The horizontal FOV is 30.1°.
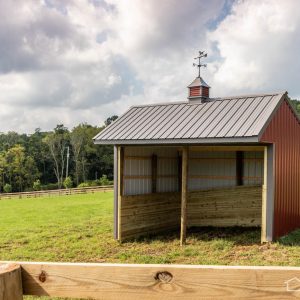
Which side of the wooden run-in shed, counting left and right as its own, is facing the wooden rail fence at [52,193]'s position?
right

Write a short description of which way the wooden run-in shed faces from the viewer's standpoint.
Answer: facing the viewer and to the left of the viewer

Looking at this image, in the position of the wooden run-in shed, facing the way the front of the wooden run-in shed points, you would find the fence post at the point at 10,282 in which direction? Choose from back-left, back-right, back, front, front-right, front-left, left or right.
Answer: front-left

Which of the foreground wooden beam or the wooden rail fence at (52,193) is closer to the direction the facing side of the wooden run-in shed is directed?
the foreground wooden beam

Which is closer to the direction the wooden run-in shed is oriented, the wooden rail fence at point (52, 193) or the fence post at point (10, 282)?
the fence post

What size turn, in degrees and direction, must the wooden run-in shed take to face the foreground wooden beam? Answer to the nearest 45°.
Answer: approximately 45° to its left
